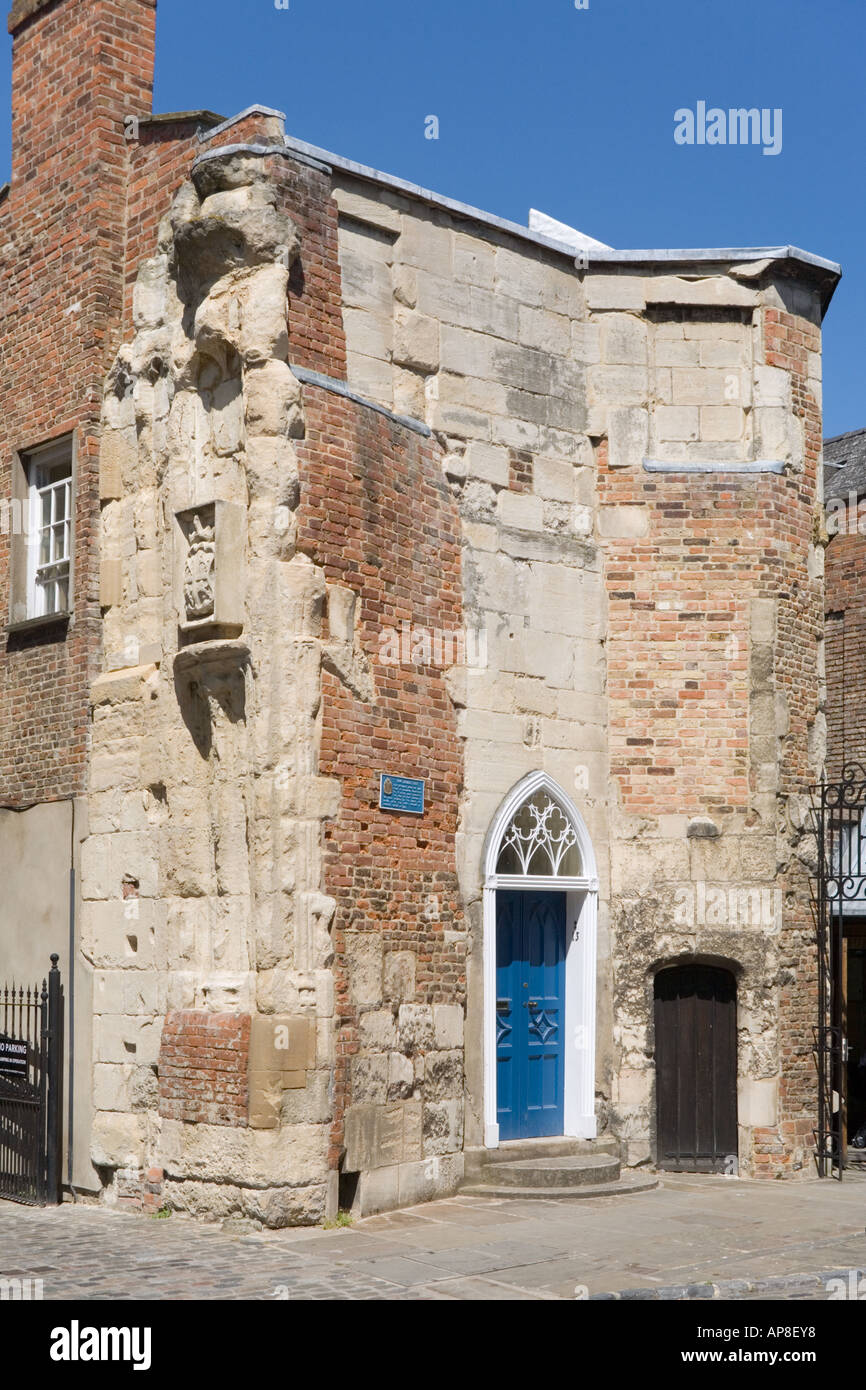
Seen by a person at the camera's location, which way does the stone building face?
facing the viewer and to the right of the viewer
